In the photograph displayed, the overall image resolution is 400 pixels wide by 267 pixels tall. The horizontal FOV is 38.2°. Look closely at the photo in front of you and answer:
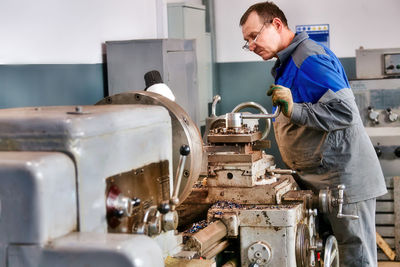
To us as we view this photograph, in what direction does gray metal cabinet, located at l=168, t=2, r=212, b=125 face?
facing the viewer and to the right of the viewer

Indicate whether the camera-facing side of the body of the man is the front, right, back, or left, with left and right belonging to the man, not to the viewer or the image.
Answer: left

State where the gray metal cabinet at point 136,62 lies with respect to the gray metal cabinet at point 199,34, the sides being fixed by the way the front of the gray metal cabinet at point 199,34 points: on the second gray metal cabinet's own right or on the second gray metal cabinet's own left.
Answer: on the second gray metal cabinet's own right

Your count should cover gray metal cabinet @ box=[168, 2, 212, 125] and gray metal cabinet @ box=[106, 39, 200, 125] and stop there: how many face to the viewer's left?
0

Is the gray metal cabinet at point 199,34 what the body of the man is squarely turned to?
no

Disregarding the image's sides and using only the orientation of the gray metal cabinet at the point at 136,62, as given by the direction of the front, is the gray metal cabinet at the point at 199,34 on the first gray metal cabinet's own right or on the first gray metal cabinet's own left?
on the first gray metal cabinet's own left

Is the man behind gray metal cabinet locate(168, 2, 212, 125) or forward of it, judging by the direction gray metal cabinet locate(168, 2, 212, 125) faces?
forward

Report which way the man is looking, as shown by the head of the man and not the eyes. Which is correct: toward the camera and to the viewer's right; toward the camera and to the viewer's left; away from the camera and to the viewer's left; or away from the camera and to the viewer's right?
toward the camera and to the viewer's left

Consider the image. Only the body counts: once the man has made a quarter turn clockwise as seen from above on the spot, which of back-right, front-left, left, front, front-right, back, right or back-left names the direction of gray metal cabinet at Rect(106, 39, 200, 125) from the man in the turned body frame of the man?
front-left
